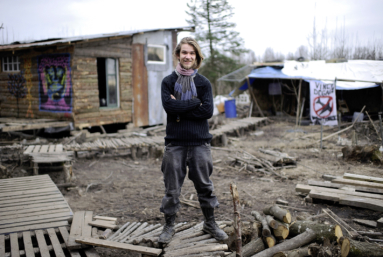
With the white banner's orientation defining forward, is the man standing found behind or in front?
in front

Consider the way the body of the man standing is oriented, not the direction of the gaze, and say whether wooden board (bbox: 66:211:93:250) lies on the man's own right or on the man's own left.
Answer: on the man's own right

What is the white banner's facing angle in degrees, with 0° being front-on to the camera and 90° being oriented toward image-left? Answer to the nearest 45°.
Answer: approximately 0°

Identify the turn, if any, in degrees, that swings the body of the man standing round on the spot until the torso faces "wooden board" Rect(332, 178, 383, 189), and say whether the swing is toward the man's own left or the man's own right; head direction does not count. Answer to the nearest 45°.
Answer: approximately 135° to the man's own left

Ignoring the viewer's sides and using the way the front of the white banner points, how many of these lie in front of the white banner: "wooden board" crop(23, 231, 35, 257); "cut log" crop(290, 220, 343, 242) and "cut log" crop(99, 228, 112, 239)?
3

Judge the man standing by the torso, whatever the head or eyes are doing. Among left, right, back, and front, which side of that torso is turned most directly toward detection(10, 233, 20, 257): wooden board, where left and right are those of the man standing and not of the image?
right

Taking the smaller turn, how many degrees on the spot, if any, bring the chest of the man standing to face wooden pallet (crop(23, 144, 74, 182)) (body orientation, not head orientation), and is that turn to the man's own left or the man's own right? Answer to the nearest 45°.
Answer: approximately 135° to the man's own right

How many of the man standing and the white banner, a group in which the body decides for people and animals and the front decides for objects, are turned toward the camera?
2

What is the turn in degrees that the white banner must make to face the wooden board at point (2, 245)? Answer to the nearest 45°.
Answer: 0° — it already faces it

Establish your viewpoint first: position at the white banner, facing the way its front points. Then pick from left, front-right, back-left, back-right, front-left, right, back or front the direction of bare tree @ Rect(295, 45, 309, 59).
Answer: back

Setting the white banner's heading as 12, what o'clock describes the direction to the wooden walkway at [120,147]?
The wooden walkway is roughly at 1 o'clock from the white banner.

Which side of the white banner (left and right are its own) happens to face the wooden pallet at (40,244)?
front
